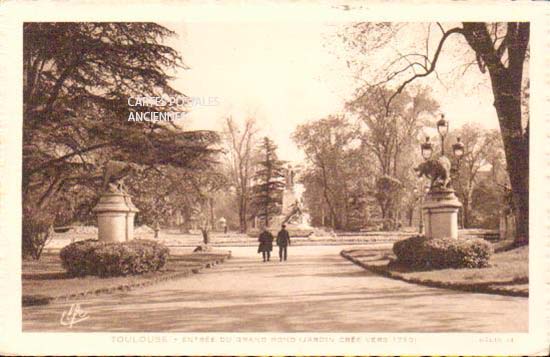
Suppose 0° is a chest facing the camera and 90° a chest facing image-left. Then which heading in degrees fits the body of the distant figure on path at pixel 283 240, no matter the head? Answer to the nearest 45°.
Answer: approximately 180°

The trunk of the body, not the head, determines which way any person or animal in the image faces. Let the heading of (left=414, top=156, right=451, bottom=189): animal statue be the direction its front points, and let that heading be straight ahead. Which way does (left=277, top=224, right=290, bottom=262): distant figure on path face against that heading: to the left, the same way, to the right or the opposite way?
to the right

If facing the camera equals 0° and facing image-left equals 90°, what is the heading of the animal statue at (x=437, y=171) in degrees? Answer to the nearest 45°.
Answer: approximately 90°

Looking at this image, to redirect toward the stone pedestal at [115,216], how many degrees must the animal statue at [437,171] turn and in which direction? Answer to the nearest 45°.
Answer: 0° — it already faces it

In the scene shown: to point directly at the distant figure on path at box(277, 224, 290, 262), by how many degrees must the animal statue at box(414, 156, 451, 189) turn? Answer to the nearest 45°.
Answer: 0° — it already faces them
